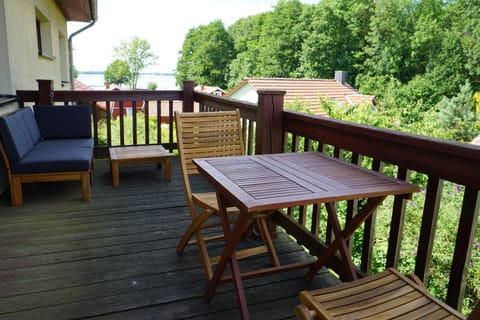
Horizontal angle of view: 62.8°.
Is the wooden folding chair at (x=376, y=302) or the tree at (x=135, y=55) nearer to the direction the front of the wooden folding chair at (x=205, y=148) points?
the wooden folding chair

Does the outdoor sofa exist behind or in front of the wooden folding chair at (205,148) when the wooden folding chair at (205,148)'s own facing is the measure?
behind

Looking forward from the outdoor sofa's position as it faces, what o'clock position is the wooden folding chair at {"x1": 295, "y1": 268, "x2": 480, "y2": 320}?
The wooden folding chair is roughly at 1 o'clock from the outdoor sofa.

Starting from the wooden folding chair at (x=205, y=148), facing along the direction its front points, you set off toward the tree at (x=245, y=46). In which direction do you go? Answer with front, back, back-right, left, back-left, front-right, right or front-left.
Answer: back-left

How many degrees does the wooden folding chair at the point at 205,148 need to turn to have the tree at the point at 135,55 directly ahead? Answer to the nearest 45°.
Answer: approximately 135° to its left

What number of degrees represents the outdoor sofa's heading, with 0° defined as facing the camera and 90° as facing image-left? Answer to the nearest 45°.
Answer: approximately 315°

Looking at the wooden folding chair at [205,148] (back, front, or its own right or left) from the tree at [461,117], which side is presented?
left

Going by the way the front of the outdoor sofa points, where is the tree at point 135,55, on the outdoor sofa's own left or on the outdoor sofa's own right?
on the outdoor sofa's own left

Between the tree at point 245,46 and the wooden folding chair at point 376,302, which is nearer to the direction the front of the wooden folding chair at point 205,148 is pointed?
the wooden folding chair

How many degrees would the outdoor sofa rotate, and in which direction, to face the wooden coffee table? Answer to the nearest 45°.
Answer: approximately 45° to its left

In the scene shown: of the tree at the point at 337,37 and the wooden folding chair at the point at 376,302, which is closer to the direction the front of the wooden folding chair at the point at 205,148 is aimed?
the wooden folding chair

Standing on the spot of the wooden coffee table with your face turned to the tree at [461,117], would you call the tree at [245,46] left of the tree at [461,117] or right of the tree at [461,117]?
left

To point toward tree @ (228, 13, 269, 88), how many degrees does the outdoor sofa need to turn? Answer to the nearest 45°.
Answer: approximately 90° to its left
